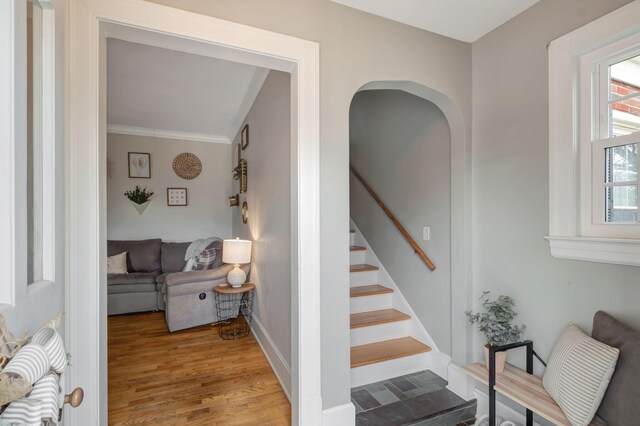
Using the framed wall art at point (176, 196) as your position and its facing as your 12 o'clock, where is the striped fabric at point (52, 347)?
The striped fabric is roughly at 12 o'clock from the framed wall art.

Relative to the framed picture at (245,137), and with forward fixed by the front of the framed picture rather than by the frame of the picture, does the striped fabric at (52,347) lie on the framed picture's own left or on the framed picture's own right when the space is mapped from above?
on the framed picture's own left

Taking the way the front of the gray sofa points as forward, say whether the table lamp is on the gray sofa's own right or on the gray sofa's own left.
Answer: on the gray sofa's own left

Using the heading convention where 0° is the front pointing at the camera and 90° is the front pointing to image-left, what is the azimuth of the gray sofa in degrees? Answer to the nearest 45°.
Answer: approximately 45°

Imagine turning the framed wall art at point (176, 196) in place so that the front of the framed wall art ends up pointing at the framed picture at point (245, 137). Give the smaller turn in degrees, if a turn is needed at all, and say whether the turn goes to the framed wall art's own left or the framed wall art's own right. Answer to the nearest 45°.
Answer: approximately 45° to the framed wall art's own left

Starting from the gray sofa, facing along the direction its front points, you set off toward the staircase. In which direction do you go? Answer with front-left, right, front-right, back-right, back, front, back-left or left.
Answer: left

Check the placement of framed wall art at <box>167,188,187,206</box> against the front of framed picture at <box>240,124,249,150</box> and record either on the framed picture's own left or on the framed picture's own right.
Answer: on the framed picture's own right

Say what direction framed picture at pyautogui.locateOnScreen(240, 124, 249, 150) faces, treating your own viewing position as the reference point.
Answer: facing to the left of the viewer

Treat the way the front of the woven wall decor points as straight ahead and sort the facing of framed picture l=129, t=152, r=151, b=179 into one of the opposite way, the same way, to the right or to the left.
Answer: the same way

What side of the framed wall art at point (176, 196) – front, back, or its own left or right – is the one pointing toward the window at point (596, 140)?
front

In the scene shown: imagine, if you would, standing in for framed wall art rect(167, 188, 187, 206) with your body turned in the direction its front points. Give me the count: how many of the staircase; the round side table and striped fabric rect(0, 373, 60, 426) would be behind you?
0

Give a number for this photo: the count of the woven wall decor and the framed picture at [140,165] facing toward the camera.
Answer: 2

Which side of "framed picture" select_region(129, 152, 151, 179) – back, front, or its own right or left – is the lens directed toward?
front

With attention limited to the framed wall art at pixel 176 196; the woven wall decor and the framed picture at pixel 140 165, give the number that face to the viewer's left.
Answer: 0

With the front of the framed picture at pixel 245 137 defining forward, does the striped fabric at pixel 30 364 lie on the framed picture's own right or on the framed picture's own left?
on the framed picture's own left

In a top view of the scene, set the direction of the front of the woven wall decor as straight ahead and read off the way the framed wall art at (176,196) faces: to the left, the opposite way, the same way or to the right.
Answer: the same way

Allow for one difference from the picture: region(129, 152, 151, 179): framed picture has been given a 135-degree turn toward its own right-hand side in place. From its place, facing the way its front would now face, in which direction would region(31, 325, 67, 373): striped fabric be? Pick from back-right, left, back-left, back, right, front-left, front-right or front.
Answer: back-left

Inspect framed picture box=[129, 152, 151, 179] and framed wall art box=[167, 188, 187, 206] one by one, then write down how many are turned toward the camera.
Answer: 2
